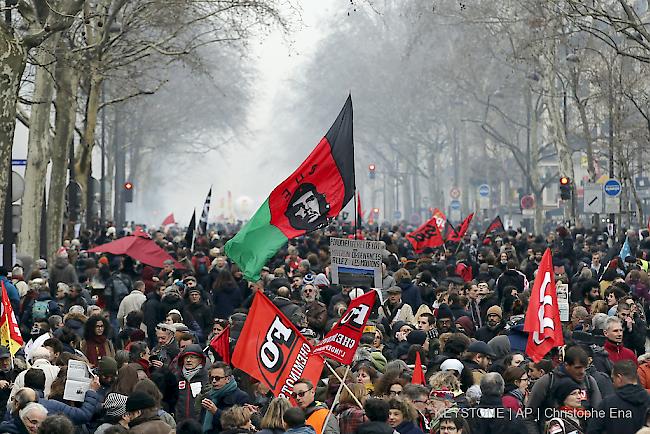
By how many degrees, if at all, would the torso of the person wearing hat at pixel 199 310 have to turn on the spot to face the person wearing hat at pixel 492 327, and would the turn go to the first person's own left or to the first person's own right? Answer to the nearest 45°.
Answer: approximately 45° to the first person's own left

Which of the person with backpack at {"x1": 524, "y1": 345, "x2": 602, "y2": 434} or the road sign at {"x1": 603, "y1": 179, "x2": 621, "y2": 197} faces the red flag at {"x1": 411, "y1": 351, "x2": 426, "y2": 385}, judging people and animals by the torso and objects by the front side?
the road sign

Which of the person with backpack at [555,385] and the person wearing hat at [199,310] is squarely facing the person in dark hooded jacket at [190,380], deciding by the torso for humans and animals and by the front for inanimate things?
the person wearing hat at [199,310]

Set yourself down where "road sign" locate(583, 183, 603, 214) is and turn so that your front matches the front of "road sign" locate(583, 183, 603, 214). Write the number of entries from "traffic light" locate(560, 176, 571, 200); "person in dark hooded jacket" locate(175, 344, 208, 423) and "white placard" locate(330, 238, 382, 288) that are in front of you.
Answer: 2

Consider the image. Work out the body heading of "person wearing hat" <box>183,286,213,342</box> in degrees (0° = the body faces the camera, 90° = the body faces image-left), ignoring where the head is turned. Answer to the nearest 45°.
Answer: approximately 0°

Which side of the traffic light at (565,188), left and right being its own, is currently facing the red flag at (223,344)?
front

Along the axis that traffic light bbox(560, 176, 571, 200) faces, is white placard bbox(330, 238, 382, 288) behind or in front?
in front

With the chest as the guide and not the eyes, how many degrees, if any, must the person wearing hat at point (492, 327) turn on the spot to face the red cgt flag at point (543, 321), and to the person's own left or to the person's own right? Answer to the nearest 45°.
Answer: approximately 45° to the person's own left

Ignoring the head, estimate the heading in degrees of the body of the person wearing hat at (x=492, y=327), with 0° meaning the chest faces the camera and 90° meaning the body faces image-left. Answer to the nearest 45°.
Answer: approximately 45°

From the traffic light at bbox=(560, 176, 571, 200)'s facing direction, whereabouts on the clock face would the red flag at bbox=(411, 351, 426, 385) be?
The red flag is roughly at 12 o'clock from the traffic light.

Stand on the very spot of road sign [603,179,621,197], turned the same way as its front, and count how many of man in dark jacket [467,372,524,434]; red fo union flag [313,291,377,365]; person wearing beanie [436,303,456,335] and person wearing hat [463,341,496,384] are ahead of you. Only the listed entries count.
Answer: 4
